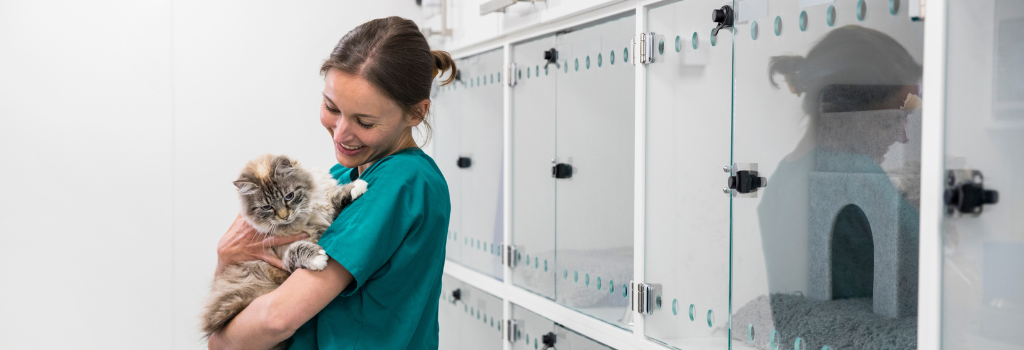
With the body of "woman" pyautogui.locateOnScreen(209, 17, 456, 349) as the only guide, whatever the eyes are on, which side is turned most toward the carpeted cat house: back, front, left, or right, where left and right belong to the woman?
back

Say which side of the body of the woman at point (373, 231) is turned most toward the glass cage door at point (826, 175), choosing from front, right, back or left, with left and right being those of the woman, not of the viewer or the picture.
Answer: back

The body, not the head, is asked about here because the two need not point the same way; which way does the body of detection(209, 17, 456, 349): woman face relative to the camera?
to the viewer's left

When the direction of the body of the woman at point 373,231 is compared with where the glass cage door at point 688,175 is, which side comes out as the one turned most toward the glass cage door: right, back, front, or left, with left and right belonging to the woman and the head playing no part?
back

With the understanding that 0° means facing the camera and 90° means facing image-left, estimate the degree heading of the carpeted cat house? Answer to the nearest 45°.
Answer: approximately 45°

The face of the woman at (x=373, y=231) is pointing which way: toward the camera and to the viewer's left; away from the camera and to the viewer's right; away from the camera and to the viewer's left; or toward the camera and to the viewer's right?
toward the camera and to the viewer's left

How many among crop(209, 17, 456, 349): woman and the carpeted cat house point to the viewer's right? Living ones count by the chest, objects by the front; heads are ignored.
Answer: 0
